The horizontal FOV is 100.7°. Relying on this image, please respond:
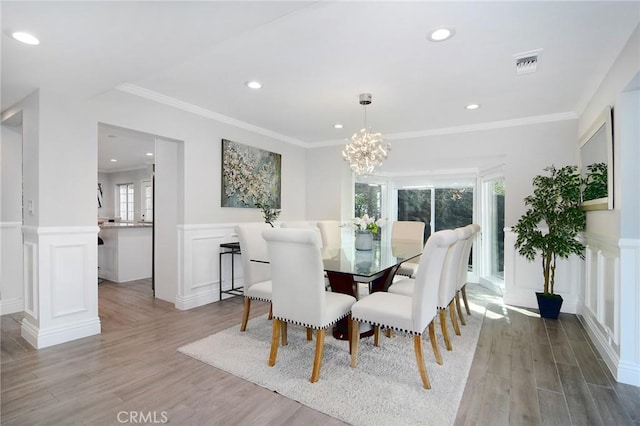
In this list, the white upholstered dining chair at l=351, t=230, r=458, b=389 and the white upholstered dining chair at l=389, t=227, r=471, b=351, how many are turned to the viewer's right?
0

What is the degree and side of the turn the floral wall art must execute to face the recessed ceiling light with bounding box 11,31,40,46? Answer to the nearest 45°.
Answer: approximately 90° to its right

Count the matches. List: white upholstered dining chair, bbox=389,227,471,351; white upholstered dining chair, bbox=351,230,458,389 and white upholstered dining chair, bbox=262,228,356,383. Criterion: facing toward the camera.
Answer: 0

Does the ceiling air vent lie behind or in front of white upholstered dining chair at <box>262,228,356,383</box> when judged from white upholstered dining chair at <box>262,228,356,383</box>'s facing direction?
in front

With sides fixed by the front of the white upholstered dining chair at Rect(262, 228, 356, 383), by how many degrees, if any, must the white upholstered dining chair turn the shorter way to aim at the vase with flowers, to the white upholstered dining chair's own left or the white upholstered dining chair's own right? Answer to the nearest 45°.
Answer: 0° — it already faces it

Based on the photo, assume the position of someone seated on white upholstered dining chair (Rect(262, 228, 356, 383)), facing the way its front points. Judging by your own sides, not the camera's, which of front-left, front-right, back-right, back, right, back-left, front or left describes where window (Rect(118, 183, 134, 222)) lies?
left

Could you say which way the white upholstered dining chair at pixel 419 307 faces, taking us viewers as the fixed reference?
facing away from the viewer and to the left of the viewer

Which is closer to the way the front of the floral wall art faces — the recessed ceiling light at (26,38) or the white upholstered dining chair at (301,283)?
the white upholstered dining chair

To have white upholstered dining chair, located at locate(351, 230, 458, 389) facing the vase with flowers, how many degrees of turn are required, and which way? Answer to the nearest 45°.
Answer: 0° — it already faces it

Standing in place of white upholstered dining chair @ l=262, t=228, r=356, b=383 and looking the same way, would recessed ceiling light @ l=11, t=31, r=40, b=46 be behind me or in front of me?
behind

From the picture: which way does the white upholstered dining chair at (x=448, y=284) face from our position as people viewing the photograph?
facing away from the viewer and to the left of the viewer

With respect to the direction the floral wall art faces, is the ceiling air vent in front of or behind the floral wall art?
in front

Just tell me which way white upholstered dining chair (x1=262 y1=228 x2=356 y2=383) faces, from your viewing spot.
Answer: facing away from the viewer and to the right of the viewer

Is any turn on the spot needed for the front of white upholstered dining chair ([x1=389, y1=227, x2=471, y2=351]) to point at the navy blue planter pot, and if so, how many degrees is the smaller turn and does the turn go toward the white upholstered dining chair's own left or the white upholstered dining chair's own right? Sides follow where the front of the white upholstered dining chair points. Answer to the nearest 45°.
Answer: approximately 90° to the white upholstered dining chair's own right

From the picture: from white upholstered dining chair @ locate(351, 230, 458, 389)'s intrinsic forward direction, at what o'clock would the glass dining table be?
The glass dining table is roughly at 12 o'clock from the white upholstered dining chair.

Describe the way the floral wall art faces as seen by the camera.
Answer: facing the viewer and to the right of the viewer

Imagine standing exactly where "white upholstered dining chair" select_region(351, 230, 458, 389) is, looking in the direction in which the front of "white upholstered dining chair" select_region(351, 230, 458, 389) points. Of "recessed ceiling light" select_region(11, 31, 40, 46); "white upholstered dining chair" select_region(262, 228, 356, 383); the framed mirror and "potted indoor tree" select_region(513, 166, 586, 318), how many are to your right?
2

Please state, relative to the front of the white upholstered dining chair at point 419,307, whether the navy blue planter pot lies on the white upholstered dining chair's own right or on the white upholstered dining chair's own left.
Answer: on the white upholstered dining chair's own right
